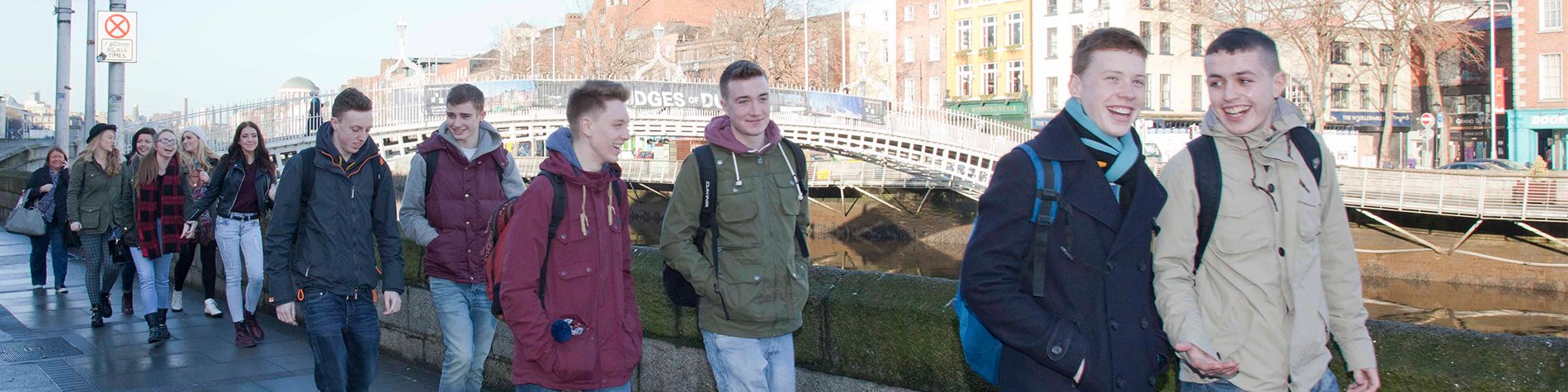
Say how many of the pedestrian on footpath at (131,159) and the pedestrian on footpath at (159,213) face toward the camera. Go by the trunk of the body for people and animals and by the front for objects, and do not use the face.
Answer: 2

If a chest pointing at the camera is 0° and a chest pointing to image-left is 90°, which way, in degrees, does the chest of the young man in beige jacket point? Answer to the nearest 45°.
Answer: approximately 0°

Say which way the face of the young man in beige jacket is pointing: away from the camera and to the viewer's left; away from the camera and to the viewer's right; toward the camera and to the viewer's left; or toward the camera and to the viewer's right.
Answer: toward the camera and to the viewer's left

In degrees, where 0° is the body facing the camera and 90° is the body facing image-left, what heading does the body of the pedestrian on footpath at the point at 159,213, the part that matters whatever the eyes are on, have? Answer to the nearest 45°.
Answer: approximately 0°

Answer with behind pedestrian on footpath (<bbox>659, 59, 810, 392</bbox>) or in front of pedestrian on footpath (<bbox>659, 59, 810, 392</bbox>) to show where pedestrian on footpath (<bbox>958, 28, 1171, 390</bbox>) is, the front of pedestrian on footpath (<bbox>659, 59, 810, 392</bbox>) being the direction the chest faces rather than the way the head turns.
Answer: in front

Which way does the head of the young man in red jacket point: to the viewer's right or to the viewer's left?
to the viewer's right

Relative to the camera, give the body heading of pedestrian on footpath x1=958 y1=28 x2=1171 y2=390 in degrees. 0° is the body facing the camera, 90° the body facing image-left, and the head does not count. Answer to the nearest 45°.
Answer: approximately 315°

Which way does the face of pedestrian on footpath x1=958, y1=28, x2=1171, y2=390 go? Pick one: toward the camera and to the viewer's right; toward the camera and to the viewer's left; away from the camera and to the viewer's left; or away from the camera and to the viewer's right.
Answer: toward the camera and to the viewer's right

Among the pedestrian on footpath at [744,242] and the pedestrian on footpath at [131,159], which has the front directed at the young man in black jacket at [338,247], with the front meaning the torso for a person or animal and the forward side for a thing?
the pedestrian on footpath at [131,159]

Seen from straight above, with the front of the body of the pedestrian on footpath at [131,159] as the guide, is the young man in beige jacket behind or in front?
in front
